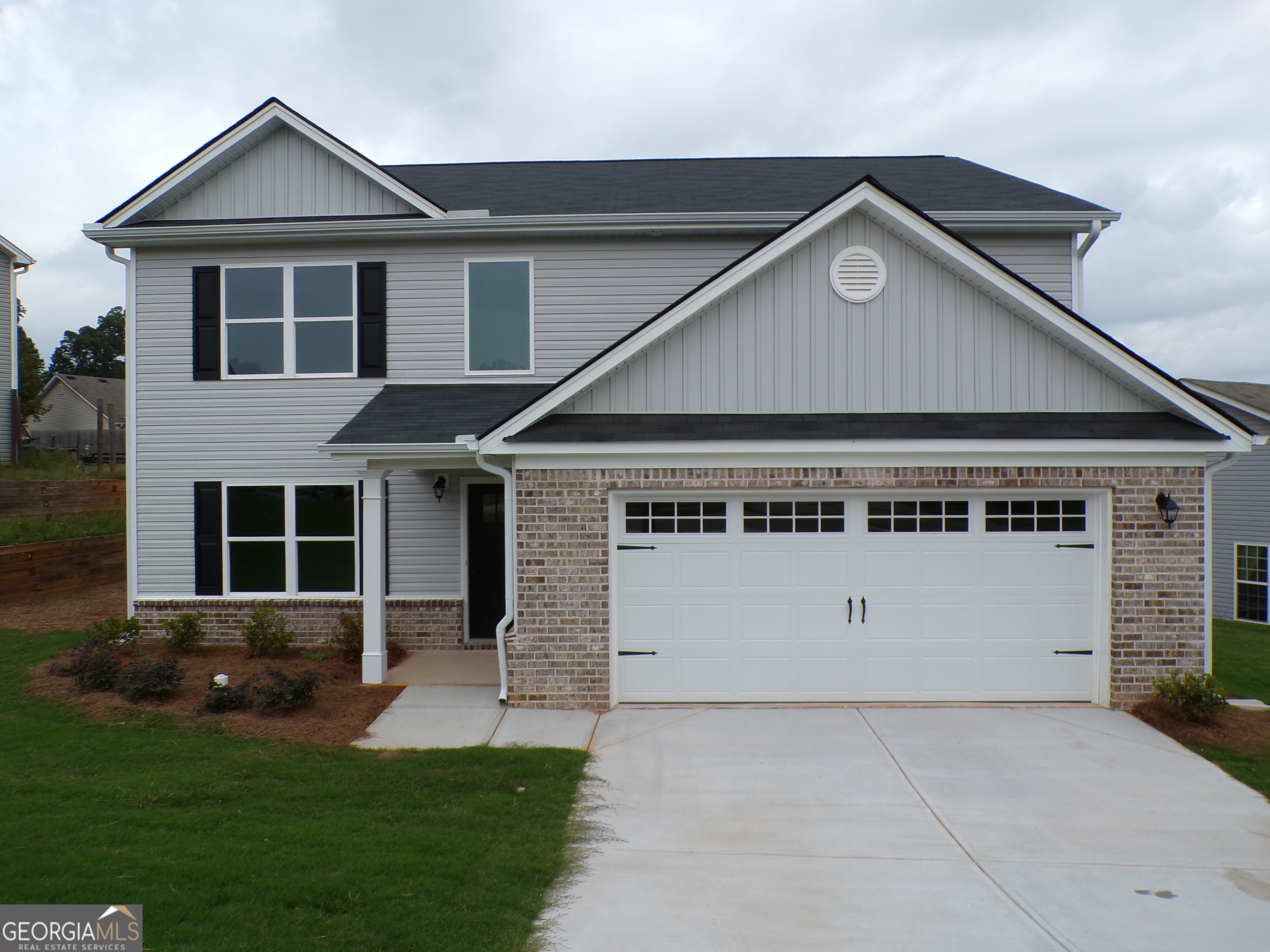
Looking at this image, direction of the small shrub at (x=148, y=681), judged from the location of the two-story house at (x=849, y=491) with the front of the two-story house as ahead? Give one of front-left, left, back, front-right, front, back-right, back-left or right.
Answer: right

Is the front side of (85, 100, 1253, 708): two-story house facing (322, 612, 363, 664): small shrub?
no

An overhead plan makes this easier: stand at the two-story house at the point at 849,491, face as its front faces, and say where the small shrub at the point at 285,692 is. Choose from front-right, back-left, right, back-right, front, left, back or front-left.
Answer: right

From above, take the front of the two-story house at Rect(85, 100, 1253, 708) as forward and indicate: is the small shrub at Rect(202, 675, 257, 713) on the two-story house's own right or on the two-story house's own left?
on the two-story house's own right

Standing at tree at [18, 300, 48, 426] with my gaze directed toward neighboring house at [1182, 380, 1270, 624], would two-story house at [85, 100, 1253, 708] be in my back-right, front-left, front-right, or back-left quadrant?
front-right

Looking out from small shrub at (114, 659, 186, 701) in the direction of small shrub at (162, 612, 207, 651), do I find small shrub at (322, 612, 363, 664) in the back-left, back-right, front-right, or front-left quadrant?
front-right

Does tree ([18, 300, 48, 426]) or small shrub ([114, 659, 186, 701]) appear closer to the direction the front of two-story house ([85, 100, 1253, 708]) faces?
the small shrub

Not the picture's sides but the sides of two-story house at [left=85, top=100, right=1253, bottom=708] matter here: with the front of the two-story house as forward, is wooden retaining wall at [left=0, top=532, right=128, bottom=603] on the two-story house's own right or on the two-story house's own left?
on the two-story house's own right

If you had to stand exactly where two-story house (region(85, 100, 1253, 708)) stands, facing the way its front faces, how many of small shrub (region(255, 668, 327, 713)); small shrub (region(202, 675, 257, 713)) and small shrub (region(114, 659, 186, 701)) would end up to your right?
3

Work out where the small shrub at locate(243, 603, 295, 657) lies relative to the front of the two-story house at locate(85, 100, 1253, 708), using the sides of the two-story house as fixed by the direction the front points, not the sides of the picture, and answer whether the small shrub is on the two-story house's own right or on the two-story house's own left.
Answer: on the two-story house's own right

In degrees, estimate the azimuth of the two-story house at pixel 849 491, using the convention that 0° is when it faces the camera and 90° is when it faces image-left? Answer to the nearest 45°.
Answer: approximately 0°

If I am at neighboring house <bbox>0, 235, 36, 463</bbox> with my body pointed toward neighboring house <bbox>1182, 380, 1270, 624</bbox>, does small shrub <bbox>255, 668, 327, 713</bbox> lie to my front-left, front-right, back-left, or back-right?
front-right
